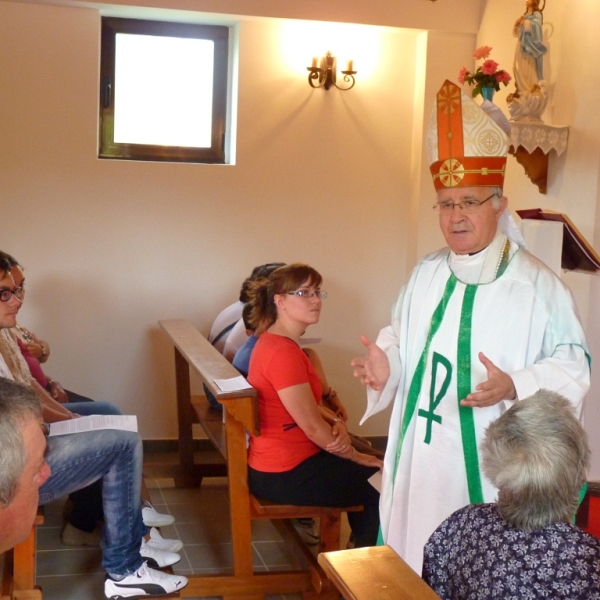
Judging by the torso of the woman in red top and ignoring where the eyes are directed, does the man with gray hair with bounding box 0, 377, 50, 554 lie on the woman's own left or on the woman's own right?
on the woman's own right

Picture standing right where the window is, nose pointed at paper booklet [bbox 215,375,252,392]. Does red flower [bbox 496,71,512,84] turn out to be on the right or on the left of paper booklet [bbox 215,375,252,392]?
left

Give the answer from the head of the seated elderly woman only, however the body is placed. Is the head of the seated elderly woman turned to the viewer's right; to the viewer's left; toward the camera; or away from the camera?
away from the camera

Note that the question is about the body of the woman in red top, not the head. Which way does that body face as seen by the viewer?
to the viewer's right

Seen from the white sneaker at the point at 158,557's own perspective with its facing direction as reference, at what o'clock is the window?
The window is roughly at 9 o'clock from the white sneaker.

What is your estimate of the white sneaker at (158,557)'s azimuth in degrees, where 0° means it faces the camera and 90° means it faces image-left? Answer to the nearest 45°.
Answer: approximately 270°

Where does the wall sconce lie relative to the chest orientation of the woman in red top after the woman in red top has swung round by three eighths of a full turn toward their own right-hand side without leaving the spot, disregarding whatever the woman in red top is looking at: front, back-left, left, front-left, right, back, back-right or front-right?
back-right

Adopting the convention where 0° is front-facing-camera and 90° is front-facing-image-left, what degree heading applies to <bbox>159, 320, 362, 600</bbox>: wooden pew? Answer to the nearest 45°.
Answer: approximately 270°

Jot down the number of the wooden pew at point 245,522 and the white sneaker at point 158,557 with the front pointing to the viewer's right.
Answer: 2
